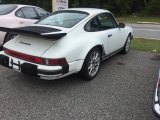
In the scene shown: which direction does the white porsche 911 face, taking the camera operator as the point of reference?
facing away from the viewer and to the right of the viewer
